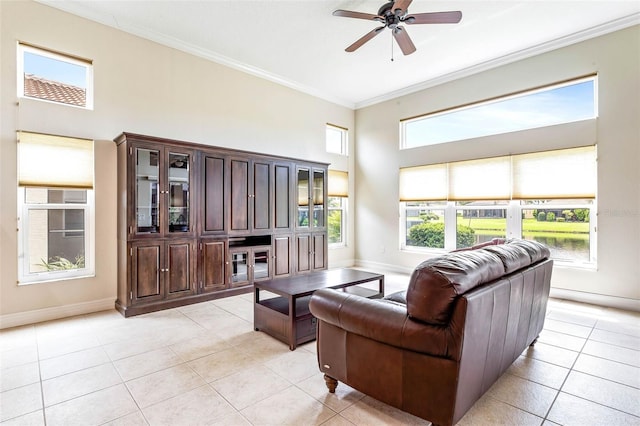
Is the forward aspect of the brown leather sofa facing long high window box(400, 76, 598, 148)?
no

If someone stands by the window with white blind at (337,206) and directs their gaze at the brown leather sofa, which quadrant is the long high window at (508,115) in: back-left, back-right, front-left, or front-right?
front-left

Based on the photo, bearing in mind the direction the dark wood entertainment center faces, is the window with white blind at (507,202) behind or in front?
in front

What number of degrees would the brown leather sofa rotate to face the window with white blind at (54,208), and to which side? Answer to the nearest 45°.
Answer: approximately 45° to its left

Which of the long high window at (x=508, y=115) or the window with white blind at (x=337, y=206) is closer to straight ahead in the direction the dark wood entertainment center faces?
the long high window

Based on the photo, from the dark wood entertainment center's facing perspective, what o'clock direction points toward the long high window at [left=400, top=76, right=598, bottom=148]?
The long high window is roughly at 11 o'clock from the dark wood entertainment center.

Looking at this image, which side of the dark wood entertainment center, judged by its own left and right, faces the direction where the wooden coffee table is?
front

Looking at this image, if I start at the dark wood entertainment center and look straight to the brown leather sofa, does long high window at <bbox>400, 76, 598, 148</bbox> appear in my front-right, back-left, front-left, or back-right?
front-left

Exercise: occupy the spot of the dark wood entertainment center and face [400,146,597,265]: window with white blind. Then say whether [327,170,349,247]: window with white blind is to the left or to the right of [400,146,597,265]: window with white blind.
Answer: left

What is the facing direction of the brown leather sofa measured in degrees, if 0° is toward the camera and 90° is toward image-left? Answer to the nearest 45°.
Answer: approximately 135°

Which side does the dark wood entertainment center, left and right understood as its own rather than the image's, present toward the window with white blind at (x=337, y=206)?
left

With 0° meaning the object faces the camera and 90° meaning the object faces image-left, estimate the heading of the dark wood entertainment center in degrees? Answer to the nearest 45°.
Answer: approximately 315°

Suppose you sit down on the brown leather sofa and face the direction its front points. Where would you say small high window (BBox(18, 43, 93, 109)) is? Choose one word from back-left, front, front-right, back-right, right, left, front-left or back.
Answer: front-left

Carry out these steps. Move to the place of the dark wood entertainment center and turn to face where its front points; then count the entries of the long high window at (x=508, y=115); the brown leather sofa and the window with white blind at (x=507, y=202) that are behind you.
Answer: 0
